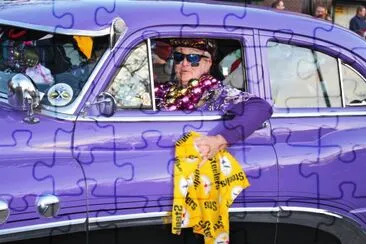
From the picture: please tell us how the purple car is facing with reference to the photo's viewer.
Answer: facing the viewer and to the left of the viewer

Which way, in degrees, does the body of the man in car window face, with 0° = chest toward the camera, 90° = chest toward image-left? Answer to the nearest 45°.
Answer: approximately 45°
